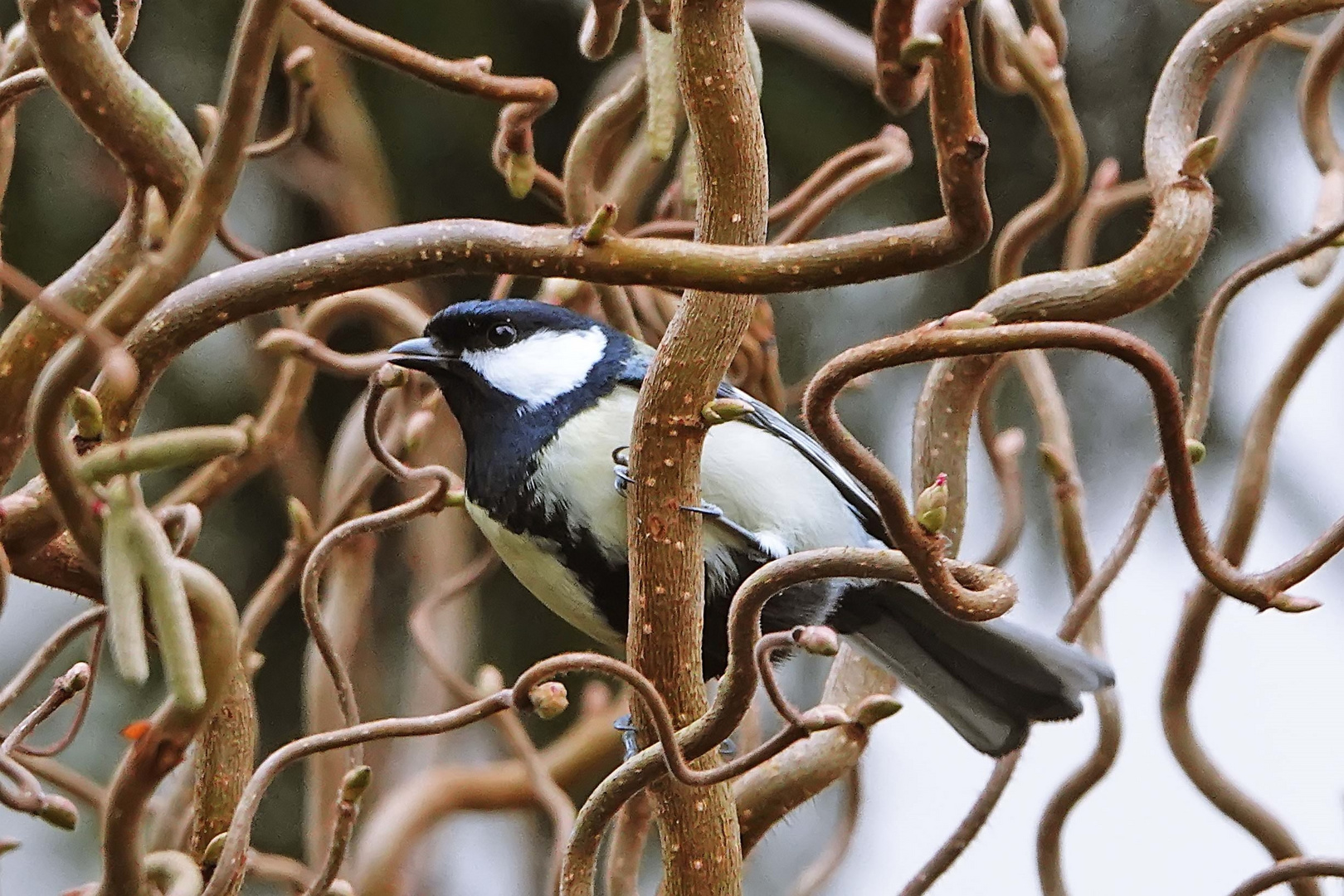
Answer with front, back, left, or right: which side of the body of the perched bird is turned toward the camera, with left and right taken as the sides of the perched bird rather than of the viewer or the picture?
left
